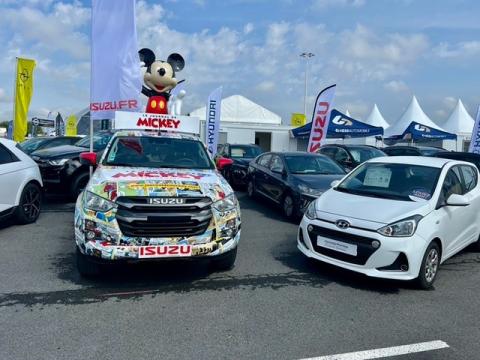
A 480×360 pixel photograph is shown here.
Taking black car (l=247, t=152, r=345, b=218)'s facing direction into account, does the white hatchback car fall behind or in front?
in front

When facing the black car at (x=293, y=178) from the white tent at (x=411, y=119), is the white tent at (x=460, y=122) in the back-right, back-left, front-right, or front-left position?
back-left

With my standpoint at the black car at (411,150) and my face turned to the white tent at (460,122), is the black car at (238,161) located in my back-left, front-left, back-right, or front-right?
back-left

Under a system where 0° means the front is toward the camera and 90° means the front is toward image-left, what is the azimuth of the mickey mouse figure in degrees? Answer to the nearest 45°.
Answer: approximately 0°

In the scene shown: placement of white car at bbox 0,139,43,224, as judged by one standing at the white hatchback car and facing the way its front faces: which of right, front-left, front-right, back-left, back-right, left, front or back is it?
front-right

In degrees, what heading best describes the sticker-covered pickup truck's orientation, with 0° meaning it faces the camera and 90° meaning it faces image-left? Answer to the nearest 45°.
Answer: approximately 0°

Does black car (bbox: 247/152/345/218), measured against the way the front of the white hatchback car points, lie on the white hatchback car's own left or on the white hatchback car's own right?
on the white hatchback car's own right

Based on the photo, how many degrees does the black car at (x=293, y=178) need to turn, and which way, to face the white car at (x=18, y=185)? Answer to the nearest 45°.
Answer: approximately 90° to its right

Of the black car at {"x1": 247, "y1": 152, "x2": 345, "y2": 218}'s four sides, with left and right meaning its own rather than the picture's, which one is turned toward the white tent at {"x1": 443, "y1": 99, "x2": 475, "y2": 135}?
left

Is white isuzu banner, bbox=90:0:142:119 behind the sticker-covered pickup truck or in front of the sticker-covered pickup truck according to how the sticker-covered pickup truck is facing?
behind

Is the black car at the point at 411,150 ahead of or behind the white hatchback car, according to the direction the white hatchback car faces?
behind

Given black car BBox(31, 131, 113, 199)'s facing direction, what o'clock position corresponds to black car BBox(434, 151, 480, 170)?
black car BBox(434, 151, 480, 170) is roughly at 8 o'clock from black car BBox(31, 131, 113, 199).

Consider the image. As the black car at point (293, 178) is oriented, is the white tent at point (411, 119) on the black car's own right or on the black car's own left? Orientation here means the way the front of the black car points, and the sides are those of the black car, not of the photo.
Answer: on the black car's own left
